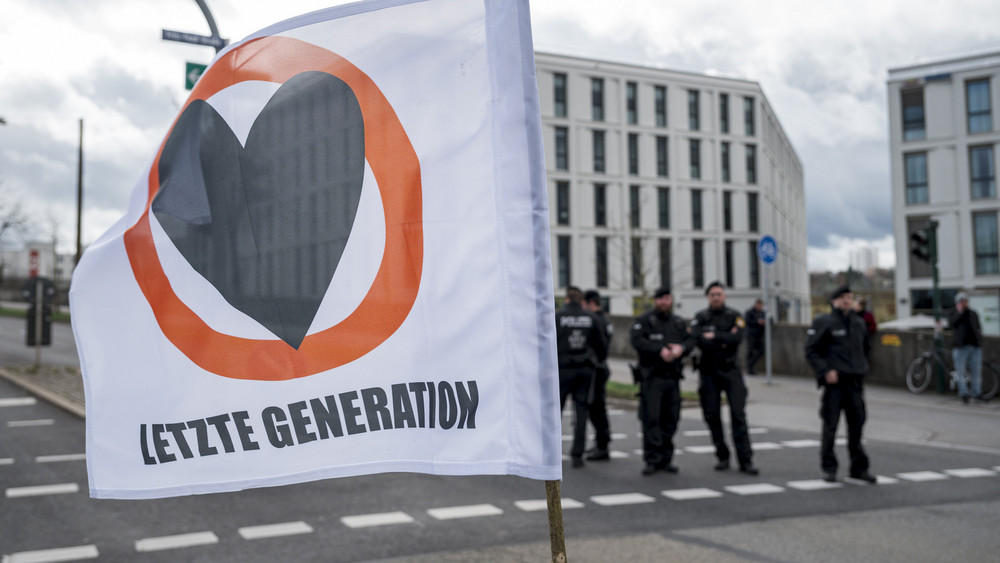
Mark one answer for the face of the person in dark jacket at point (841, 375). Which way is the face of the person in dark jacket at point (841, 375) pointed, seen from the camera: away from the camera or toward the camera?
toward the camera

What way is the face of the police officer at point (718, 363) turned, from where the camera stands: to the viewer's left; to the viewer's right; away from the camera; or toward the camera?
toward the camera

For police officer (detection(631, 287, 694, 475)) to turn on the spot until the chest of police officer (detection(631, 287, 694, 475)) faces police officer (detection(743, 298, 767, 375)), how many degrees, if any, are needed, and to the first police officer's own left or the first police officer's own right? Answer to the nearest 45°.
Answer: approximately 180°

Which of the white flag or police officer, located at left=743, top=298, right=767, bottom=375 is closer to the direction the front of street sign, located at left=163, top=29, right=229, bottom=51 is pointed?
the white flag

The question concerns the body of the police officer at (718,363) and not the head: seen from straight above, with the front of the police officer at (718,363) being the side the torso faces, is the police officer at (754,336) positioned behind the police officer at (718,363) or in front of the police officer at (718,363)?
behind

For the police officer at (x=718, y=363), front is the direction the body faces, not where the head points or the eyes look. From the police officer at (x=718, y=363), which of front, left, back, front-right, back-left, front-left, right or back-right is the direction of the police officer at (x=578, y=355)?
right

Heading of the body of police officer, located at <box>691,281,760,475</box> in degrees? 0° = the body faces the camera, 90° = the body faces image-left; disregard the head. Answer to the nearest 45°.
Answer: approximately 0°

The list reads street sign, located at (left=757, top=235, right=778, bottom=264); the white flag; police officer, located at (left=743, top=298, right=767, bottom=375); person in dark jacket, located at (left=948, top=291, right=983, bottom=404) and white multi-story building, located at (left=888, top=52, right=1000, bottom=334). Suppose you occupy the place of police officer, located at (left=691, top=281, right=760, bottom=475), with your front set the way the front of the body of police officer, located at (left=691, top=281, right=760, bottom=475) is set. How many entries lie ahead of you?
1

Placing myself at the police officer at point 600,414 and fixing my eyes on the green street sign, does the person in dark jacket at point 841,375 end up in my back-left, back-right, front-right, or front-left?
back-left

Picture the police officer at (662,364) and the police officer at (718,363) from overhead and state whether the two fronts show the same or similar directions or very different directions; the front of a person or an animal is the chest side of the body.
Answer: same or similar directions

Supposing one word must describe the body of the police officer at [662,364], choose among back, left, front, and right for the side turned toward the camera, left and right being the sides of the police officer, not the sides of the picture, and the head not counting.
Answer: front

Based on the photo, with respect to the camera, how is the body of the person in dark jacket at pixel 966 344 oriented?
toward the camera

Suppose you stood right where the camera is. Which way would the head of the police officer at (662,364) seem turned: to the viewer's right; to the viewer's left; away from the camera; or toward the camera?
toward the camera
